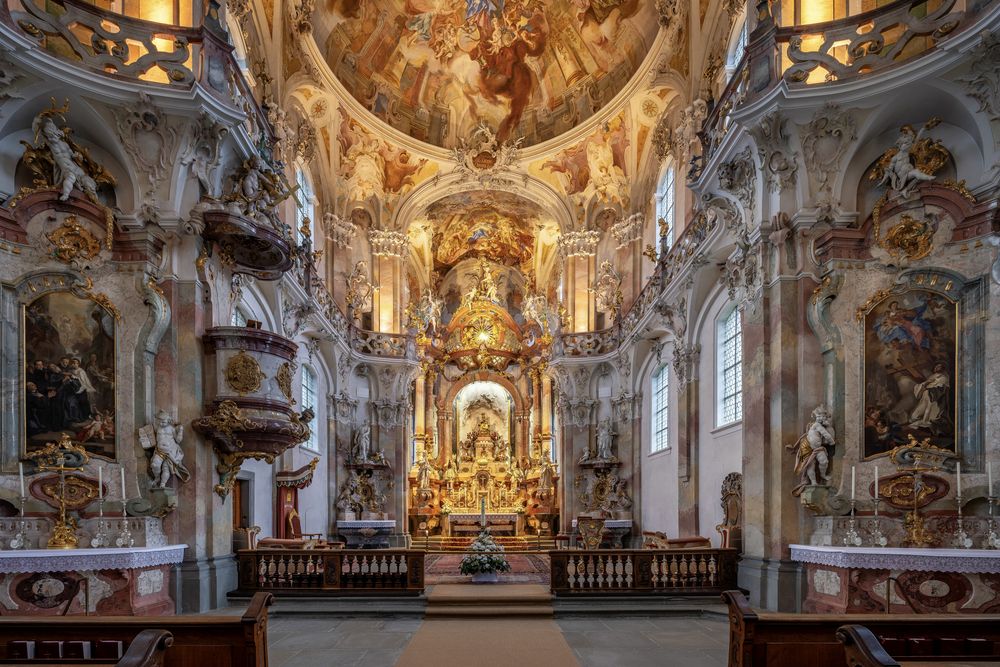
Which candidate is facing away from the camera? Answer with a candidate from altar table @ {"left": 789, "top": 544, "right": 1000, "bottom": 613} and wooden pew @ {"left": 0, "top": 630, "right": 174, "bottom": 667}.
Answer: the wooden pew

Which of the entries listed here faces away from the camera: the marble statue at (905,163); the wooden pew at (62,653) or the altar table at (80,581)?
the wooden pew

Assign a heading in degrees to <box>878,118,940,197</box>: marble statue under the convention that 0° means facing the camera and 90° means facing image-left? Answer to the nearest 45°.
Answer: approximately 0°

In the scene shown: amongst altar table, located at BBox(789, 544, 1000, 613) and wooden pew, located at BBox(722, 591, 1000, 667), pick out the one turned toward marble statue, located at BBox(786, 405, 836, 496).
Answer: the wooden pew

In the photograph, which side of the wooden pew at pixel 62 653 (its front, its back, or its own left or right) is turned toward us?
back

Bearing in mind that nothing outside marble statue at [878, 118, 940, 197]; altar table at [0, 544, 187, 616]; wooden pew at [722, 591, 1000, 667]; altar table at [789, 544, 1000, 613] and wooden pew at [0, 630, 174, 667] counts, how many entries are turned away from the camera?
2

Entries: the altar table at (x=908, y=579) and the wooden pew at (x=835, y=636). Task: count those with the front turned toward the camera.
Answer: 1

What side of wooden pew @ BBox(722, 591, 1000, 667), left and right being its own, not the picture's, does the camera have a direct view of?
back

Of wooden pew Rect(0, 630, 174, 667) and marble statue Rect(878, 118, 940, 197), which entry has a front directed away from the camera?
the wooden pew
